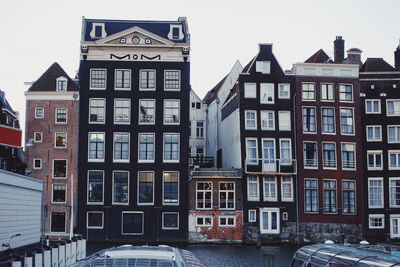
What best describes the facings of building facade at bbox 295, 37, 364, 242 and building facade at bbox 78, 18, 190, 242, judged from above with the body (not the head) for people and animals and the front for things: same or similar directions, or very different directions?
same or similar directions

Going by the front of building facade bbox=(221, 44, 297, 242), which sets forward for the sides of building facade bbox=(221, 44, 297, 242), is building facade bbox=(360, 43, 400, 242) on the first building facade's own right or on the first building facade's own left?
on the first building facade's own left

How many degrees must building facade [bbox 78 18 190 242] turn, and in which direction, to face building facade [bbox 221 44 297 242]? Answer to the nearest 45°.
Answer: approximately 90° to its left

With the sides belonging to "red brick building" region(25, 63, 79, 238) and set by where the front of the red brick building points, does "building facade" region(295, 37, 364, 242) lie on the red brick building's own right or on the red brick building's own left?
on the red brick building's own left

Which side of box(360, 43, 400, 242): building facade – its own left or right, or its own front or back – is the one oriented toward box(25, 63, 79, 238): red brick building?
right

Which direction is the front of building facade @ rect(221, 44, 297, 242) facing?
toward the camera

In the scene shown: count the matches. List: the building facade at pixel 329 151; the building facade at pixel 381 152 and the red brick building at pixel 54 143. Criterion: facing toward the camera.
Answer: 3

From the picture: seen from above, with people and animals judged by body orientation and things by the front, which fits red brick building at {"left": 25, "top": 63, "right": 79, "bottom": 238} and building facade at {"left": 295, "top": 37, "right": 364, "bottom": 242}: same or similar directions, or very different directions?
same or similar directions

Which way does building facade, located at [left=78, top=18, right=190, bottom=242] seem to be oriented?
toward the camera

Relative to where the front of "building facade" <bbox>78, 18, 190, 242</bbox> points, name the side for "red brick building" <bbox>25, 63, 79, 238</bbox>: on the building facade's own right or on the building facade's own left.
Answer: on the building facade's own right

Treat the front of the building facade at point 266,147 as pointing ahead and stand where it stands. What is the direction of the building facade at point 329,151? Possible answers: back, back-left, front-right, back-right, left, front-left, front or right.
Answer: left

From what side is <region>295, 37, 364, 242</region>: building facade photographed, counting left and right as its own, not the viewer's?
front

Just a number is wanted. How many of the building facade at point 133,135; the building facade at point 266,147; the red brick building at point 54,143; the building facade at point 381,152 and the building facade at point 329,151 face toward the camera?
5

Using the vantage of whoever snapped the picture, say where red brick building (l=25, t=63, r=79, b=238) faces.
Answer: facing the viewer

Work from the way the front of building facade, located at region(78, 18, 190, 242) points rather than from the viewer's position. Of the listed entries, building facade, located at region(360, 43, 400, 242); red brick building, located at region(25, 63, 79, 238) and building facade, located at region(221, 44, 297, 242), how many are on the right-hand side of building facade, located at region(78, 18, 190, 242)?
1
